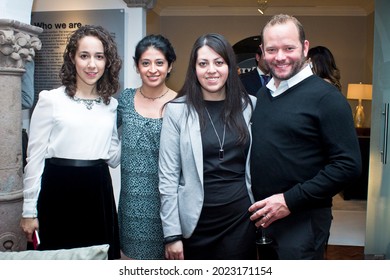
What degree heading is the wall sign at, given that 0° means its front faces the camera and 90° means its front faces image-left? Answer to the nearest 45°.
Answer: approximately 0°

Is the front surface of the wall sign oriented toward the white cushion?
yes

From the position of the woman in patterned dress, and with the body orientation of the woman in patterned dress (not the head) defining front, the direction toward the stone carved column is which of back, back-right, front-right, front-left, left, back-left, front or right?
back-right

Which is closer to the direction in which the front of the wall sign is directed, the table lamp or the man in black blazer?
the man in black blazer

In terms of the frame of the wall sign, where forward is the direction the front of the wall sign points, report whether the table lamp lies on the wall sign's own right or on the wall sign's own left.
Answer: on the wall sign's own left

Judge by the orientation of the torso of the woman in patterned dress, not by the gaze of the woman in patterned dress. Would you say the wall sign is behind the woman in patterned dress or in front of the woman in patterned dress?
behind

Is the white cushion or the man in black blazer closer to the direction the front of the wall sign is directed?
the white cushion

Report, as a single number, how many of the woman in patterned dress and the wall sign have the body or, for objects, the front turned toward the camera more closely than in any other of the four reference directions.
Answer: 2

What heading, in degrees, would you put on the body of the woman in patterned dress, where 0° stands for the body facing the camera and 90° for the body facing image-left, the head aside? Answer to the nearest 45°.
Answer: approximately 0°

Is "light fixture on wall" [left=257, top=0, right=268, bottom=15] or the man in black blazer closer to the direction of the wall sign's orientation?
the man in black blazer
